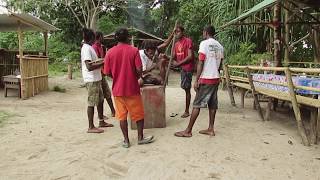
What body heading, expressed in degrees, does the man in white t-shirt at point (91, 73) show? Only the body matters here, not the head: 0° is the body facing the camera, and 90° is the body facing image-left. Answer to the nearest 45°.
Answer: approximately 270°

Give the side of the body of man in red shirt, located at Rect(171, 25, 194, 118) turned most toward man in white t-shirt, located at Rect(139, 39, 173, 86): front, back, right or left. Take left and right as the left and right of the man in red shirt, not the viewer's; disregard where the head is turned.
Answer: front

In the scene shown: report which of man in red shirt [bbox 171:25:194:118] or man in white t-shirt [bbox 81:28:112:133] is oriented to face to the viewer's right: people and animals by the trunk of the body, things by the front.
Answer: the man in white t-shirt

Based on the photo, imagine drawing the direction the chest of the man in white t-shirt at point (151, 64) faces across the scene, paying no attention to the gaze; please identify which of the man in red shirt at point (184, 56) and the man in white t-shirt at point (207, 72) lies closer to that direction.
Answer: the man in white t-shirt

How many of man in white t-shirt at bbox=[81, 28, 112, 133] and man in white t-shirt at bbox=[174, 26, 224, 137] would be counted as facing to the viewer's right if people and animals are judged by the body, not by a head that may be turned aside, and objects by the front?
1

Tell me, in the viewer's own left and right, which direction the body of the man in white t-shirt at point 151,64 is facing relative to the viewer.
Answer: facing the viewer and to the right of the viewer

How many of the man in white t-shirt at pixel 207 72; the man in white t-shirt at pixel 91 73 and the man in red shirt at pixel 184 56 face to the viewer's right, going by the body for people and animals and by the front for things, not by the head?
1

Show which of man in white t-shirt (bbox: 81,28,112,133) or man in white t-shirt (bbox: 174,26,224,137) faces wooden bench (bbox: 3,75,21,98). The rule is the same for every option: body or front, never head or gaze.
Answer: man in white t-shirt (bbox: 174,26,224,137)

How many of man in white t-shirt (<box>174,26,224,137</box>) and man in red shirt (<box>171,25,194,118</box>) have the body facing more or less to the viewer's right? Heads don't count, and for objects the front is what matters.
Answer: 0

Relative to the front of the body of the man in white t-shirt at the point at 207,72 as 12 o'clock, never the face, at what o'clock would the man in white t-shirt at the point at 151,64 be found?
the man in white t-shirt at the point at 151,64 is roughly at 12 o'clock from the man in white t-shirt at the point at 207,72.

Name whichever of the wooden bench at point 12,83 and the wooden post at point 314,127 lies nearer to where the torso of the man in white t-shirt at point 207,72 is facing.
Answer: the wooden bench

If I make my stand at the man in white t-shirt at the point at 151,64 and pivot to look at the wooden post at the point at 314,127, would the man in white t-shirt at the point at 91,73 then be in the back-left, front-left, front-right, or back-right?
back-right

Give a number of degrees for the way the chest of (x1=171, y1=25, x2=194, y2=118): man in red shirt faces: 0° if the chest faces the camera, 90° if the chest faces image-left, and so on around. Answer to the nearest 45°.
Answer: approximately 45°

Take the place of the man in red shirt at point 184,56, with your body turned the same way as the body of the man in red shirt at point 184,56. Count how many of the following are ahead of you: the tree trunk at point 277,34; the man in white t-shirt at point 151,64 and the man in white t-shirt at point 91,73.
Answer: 2

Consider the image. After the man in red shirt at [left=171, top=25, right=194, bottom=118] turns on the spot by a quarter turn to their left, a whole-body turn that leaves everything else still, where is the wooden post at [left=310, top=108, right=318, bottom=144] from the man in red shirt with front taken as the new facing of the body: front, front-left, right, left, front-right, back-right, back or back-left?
front

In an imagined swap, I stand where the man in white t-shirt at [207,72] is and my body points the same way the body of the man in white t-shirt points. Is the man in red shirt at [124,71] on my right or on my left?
on my left
